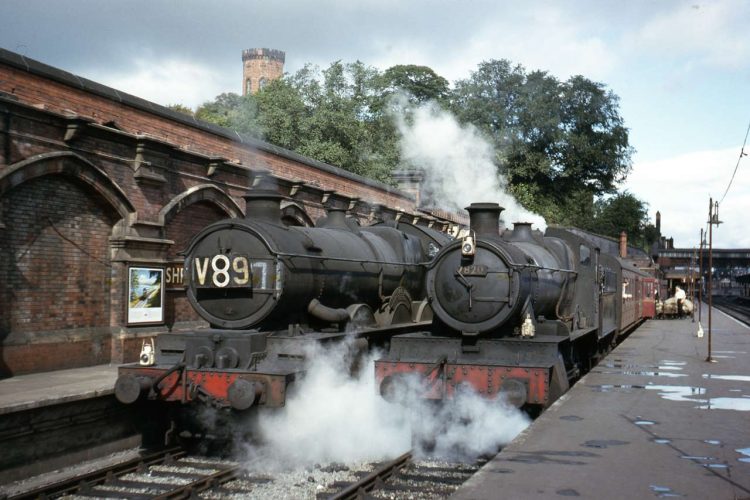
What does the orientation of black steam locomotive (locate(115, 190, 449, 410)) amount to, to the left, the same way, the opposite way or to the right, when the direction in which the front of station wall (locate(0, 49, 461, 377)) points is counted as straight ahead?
to the right

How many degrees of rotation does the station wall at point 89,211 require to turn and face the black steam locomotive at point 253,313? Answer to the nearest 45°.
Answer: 0° — it already faces it

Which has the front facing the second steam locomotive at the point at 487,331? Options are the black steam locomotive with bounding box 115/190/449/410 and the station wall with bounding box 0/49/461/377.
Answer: the station wall

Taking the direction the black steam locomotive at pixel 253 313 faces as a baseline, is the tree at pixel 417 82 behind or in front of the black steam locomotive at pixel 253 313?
behind

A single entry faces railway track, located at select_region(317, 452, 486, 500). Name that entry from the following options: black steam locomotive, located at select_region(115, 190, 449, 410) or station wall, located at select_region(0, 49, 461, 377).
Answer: the station wall

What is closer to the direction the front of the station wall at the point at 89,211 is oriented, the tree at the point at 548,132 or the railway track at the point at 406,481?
the railway track

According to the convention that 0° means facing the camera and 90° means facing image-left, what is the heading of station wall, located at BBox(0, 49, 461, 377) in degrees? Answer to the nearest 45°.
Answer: approximately 315°

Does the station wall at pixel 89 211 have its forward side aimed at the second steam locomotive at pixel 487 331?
yes
